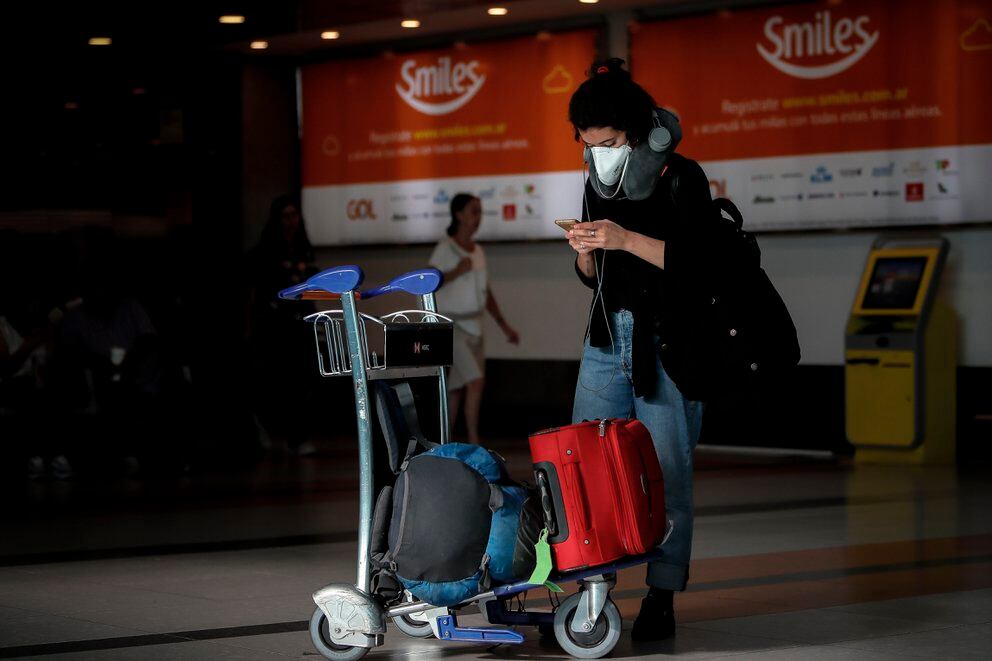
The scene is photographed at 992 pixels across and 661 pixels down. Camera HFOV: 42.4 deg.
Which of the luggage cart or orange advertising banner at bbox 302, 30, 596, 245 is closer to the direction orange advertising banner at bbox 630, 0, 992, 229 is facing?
the luggage cart

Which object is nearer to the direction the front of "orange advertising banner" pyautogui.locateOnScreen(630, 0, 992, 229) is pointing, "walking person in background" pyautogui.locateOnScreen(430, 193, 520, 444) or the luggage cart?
the luggage cart

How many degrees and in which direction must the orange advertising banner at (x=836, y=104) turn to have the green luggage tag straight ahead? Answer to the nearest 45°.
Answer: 0° — it already faces it

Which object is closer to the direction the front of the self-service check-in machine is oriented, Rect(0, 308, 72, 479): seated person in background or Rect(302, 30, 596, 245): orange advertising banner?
the seated person in background

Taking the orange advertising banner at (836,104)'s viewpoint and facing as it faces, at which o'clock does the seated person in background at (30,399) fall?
The seated person in background is roughly at 2 o'clock from the orange advertising banner.

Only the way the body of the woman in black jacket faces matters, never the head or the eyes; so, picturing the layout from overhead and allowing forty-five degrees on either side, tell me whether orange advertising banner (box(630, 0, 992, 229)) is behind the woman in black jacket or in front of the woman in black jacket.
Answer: behind

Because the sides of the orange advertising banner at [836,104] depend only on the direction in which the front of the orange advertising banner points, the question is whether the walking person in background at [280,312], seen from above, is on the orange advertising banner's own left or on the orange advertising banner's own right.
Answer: on the orange advertising banner's own right
